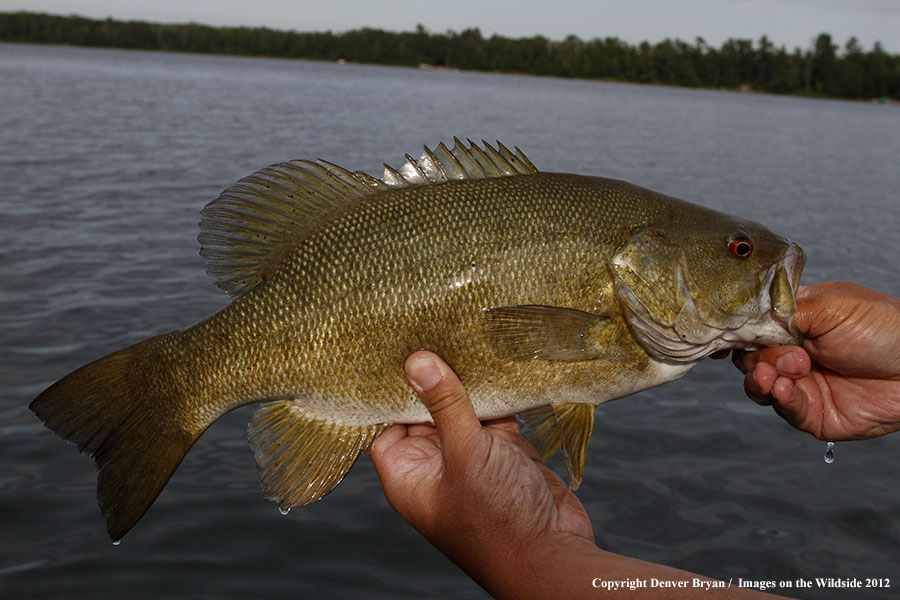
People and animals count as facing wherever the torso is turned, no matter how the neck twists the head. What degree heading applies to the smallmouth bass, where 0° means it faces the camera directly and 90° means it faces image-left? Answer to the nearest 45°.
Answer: approximately 270°
